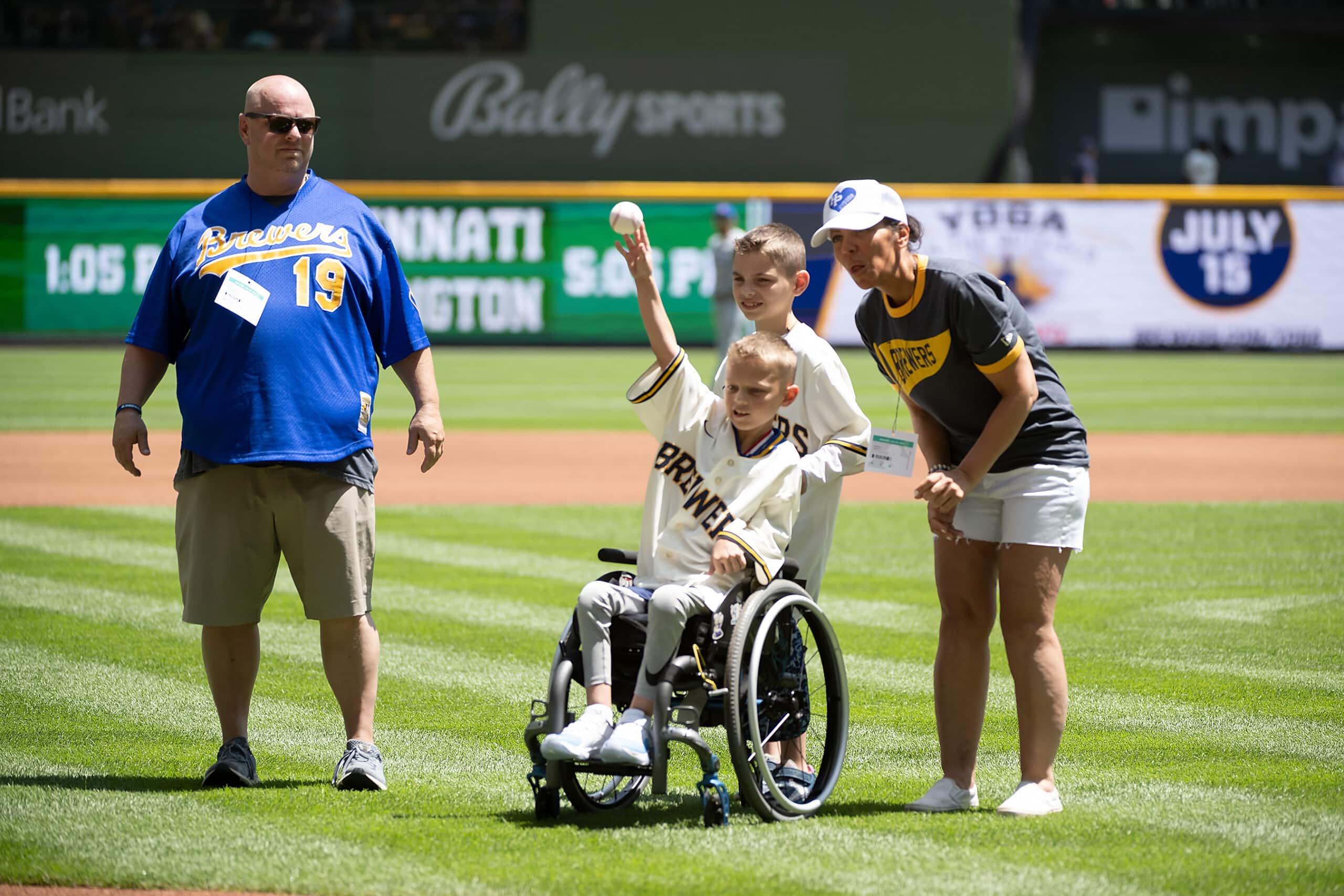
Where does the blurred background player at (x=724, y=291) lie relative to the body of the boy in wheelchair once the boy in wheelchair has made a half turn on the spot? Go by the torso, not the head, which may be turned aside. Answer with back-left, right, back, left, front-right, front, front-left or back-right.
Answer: front-left

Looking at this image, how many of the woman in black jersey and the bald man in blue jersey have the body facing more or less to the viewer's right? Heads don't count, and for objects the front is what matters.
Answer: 0

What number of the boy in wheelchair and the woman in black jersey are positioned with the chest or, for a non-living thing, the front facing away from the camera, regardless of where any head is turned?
0

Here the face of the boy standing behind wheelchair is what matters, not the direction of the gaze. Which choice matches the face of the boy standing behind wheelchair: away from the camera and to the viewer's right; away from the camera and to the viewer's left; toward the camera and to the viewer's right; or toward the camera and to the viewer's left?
toward the camera and to the viewer's left

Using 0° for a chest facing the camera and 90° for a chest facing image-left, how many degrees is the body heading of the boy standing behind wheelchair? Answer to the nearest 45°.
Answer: approximately 45°

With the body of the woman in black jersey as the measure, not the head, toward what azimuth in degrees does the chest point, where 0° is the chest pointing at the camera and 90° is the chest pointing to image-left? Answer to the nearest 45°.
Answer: approximately 45°

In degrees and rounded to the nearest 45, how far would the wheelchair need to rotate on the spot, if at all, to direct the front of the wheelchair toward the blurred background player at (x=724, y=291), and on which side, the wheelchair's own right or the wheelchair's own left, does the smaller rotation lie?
approximately 135° to the wheelchair's own right

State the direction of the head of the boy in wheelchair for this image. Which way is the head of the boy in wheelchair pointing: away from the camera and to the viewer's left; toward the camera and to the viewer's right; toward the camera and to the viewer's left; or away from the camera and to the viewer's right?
toward the camera and to the viewer's left

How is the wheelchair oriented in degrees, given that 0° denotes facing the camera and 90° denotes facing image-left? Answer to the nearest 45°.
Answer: approximately 45°

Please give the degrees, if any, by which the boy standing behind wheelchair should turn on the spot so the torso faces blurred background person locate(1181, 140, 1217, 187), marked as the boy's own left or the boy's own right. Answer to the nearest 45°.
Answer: approximately 135° to the boy's own right

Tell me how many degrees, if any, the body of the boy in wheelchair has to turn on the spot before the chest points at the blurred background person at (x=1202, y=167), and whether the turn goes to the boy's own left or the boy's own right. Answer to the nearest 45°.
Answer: approximately 135° to the boy's own right
